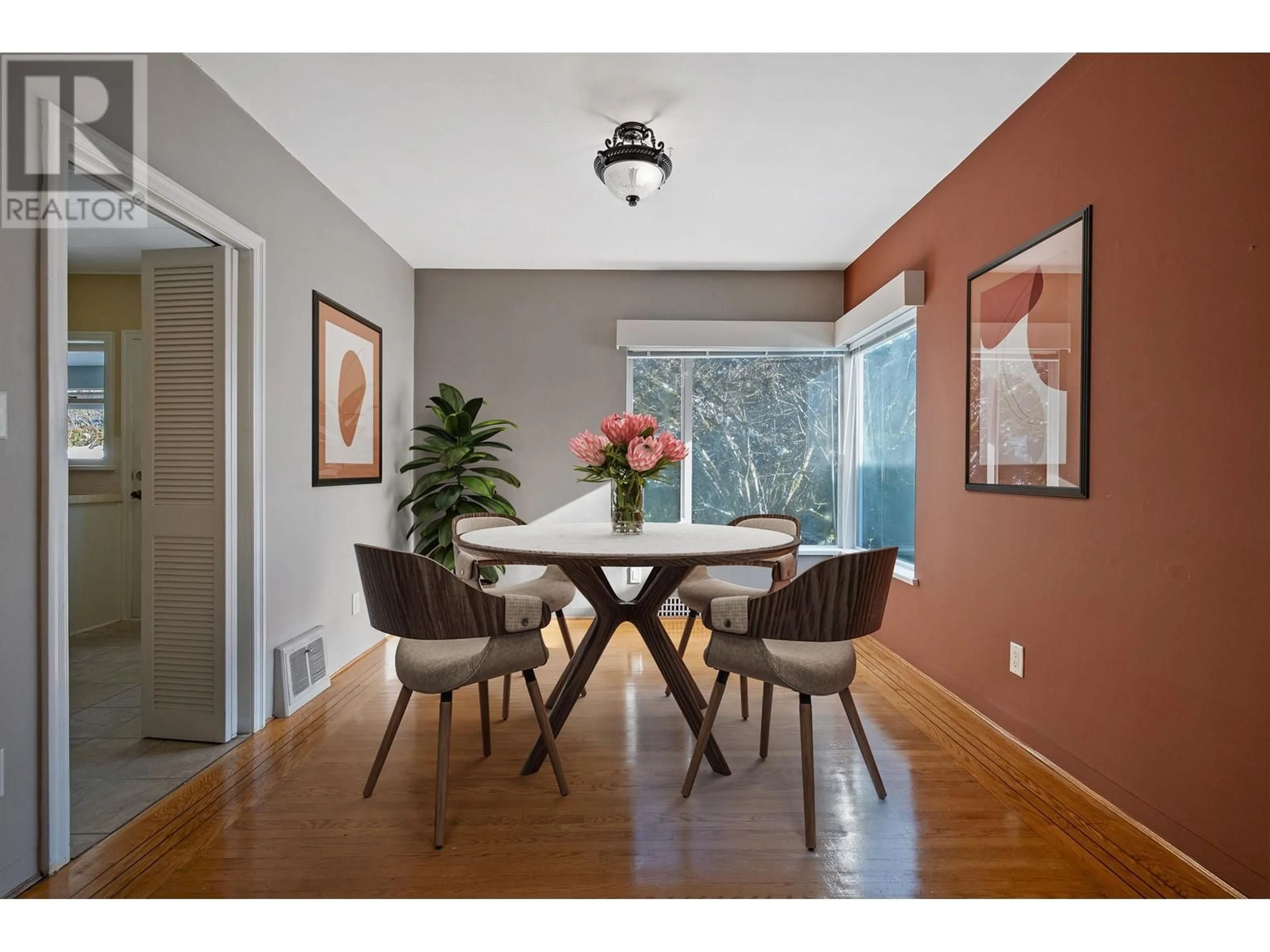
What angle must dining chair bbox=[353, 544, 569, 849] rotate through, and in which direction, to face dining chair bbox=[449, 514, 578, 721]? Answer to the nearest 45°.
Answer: approximately 45° to its left

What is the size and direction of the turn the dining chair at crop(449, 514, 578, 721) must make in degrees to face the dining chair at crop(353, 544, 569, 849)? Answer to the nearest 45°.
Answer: approximately 45° to its right

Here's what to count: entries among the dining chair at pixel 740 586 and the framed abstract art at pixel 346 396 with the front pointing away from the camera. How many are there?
0

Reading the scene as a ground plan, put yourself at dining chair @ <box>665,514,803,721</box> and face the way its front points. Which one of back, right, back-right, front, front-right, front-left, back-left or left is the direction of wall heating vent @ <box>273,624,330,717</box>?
front-right

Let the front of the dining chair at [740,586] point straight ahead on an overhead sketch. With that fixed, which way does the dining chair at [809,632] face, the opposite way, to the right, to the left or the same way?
to the right

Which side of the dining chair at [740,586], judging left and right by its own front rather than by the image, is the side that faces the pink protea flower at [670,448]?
front

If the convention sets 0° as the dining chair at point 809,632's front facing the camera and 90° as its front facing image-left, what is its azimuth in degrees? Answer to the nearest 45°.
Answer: approximately 135°

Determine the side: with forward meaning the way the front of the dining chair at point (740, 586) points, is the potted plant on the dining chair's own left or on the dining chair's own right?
on the dining chair's own right

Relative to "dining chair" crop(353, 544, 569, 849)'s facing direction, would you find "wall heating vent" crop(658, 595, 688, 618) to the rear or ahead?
ahead

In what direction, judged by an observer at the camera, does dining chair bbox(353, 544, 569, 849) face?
facing away from the viewer and to the right of the viewer

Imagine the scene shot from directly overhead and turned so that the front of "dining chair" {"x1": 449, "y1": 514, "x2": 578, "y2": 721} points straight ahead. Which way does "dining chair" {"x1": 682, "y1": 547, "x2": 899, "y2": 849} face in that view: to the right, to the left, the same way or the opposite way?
the opposite way

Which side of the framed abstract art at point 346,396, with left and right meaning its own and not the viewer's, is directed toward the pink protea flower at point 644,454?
front
